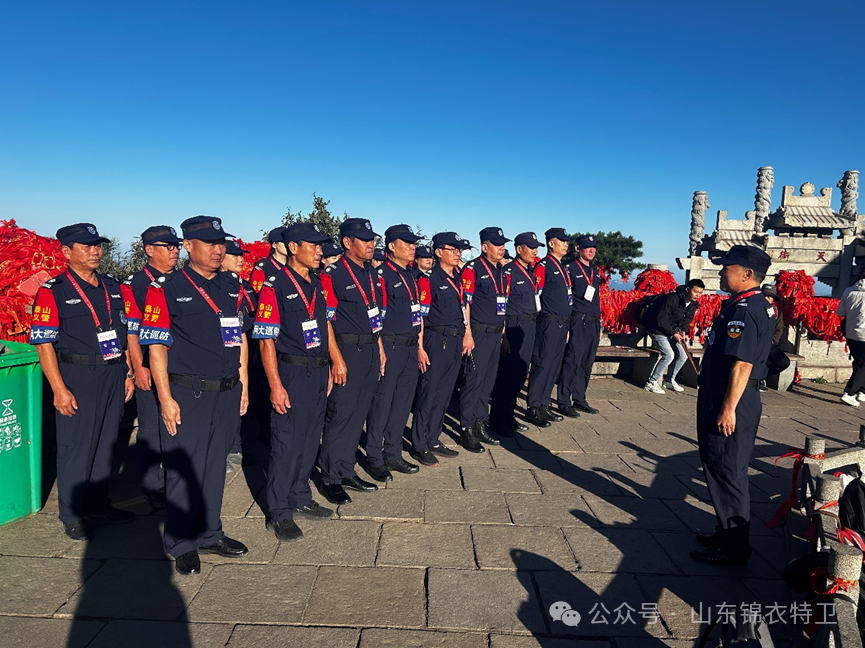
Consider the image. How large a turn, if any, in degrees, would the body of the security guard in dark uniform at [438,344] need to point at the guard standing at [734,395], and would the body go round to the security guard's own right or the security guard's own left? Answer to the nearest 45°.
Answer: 0° — they already face them

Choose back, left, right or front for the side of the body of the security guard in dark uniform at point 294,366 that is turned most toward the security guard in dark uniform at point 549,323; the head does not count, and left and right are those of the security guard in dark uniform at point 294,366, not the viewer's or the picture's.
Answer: left

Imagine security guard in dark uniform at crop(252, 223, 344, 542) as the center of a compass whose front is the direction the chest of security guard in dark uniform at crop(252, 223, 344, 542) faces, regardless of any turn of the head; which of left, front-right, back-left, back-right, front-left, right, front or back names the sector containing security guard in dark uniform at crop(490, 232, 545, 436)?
left

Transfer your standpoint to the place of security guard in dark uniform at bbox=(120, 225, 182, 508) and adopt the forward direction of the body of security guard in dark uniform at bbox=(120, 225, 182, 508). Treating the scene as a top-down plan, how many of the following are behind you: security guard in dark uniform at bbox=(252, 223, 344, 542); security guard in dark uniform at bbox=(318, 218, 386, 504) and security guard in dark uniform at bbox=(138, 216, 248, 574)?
0

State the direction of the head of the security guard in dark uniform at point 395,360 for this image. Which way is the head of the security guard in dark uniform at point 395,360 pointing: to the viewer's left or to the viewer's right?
to the viewer's right

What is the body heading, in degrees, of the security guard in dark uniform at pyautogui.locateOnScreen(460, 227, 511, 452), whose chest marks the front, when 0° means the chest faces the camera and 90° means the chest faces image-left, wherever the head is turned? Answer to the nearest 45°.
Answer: approximately 315°

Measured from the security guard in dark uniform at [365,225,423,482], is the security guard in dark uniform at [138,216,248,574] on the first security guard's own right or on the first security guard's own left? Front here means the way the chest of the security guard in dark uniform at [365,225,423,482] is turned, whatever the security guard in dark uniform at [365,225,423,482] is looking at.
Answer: on the first security guard's own right

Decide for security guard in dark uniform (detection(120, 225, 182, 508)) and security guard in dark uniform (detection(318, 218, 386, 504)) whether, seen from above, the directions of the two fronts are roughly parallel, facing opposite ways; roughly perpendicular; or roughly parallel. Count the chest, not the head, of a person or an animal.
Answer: roughly parallel

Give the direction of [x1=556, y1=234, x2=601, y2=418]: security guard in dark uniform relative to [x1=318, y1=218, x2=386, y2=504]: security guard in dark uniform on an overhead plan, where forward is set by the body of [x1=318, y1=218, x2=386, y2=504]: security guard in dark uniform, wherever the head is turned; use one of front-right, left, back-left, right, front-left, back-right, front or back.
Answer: left

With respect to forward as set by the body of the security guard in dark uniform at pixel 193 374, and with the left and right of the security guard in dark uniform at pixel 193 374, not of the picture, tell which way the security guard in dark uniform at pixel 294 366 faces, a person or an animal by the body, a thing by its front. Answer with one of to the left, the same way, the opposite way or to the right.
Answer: the same way

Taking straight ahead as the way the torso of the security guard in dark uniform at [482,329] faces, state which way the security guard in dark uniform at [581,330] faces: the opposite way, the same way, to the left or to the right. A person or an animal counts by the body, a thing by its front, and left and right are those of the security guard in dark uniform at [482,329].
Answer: the same way

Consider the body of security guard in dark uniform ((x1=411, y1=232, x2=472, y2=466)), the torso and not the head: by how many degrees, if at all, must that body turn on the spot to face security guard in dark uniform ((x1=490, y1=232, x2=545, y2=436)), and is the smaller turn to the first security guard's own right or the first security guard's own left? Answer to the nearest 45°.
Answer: approximately 90° to the first security guard's own left

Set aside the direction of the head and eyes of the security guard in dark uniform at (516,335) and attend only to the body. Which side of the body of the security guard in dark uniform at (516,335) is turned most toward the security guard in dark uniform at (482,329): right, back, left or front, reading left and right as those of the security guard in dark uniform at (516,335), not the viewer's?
right

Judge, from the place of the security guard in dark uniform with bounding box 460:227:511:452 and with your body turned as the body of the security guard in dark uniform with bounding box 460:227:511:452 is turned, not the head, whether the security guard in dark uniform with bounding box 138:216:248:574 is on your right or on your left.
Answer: on your right

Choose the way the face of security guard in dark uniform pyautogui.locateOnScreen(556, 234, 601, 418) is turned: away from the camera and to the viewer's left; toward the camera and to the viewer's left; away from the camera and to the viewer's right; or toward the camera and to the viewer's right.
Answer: toward the camera and to the viewer's right

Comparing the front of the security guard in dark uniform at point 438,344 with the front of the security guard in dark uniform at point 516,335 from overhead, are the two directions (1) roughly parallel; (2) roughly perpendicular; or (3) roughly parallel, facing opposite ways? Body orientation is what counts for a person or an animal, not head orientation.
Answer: roughly parallel

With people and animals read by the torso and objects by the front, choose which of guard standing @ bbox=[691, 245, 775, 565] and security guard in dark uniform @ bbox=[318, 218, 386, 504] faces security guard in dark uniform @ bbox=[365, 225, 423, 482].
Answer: the guard standing

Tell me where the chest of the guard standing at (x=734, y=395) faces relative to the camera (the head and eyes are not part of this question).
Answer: to the viewer's left

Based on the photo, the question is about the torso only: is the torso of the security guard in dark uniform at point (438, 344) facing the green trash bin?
no

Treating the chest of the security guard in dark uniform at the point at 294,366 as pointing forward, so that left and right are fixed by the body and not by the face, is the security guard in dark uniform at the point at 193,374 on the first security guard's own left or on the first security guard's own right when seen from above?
on the first security guard's own right

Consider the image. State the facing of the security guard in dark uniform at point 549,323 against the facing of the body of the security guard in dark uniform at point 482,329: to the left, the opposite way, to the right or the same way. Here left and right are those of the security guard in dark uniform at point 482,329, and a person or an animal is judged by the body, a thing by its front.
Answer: the same way

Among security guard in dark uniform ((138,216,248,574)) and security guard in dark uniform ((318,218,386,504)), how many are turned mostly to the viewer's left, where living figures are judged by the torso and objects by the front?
0

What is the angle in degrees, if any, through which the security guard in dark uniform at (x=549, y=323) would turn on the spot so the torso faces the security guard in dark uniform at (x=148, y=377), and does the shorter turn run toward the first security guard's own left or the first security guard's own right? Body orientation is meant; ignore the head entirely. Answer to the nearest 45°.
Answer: approximately 90° to the first security guard's own right

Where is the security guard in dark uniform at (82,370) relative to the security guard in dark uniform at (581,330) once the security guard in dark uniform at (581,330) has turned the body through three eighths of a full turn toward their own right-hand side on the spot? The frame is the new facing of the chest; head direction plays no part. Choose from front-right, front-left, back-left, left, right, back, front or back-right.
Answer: front-left
